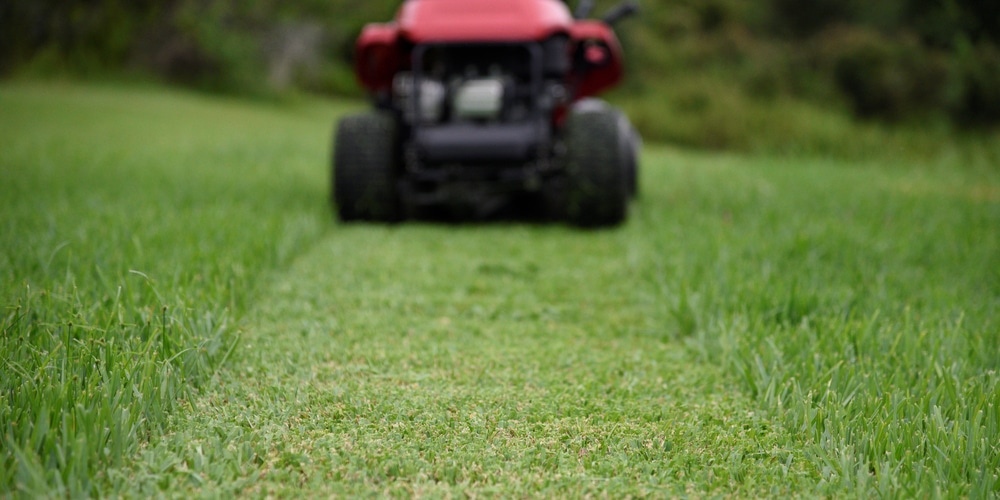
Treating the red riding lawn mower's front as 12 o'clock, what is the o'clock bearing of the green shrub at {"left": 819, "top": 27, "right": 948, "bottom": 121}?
The green shrub is roughly at 1 o'clock from the red riding lawn mower.

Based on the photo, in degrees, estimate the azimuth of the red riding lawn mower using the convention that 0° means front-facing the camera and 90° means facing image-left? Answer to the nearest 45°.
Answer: approximately 180°

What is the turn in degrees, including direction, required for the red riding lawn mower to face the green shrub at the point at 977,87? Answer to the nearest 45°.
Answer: approximately 45° to its right
